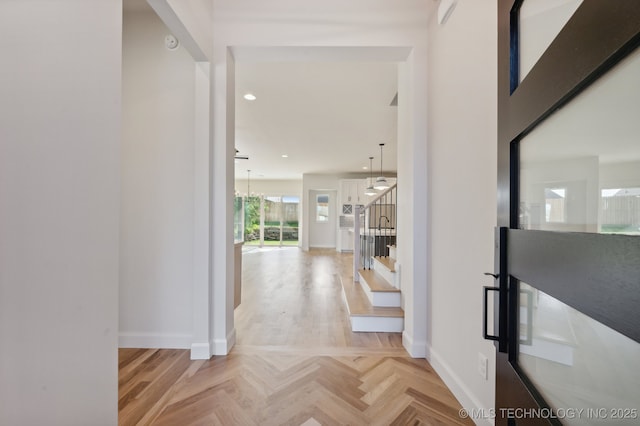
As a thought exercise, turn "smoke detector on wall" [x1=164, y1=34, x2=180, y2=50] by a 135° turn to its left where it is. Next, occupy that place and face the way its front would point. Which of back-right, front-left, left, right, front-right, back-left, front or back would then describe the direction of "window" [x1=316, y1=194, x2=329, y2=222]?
front

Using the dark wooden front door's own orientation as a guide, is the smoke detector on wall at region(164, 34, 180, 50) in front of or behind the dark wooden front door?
in front

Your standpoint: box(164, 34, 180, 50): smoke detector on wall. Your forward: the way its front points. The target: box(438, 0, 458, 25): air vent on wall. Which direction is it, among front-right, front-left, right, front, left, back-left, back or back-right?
front-left

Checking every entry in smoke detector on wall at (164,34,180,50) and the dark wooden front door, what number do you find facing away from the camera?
0

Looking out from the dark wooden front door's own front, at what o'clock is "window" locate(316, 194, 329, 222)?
The window is roughly at 3 o'clock from the dark wooden front door.

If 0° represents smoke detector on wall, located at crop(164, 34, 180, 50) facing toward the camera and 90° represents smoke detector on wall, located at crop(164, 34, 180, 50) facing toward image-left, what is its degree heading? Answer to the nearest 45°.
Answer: approximately 0°
